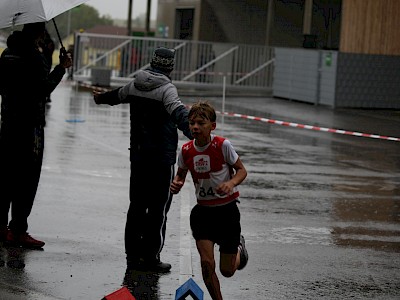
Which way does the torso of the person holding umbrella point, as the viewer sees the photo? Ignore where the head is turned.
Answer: to the viewer's right

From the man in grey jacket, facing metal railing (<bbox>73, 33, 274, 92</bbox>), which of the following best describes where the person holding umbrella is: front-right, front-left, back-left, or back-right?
front-left

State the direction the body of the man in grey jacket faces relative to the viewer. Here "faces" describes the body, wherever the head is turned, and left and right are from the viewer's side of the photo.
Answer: facing away from the viewer and to the right of the viewer

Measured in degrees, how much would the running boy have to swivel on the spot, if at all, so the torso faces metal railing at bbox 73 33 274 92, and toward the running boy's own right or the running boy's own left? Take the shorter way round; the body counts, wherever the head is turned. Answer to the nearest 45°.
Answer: approximately 135° to the running boy's own right

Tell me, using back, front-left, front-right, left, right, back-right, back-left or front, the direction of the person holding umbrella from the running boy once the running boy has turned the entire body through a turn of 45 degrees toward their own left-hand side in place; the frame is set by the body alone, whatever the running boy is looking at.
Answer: back-right

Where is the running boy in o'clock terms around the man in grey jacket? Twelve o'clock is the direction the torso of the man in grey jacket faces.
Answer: The running boy is roughly at 4 o'clock from the man in grey jacket.

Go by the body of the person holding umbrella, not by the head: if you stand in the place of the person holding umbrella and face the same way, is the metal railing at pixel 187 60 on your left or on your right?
on your left

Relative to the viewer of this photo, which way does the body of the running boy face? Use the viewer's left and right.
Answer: facing the viewer and to the left of the viewer

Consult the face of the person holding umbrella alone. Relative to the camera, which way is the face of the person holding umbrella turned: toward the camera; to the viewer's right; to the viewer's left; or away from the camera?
to the viewer's right

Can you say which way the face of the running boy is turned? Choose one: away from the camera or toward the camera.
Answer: toward the camera
